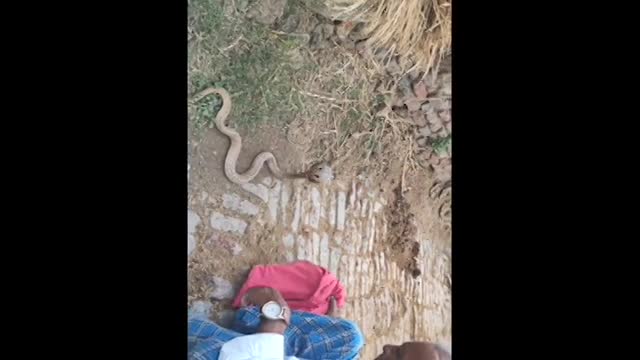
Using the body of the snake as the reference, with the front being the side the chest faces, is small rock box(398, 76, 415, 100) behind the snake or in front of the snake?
in front

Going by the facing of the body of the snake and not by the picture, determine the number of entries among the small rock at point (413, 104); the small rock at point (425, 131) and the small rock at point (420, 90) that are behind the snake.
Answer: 0

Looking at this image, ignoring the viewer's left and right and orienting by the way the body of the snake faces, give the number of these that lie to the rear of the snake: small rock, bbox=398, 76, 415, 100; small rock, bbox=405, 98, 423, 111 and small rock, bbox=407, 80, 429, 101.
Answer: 0

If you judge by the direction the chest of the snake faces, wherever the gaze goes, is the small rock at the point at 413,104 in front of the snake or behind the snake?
in front

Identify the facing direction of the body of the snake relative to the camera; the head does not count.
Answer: to the viewer's right

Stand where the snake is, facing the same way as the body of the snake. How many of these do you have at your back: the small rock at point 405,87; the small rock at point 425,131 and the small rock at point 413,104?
0

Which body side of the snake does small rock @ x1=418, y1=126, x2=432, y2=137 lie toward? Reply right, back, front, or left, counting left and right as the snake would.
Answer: front

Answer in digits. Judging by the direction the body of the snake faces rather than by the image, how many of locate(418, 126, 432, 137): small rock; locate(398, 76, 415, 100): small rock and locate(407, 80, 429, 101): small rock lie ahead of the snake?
3

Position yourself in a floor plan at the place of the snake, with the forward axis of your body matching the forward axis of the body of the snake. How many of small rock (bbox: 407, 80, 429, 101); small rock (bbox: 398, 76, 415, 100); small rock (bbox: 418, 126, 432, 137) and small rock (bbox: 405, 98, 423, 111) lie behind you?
0
